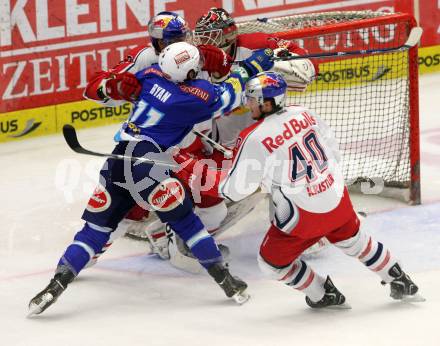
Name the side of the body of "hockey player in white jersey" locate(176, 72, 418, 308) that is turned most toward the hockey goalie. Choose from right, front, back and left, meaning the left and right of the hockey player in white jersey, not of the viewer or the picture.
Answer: front

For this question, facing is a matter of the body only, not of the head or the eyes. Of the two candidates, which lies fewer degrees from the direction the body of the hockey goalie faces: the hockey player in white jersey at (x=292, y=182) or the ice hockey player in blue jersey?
the ice hockey player in blue jersey

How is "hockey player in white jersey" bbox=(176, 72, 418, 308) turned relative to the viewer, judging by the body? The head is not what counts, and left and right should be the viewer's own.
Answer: facing away from the viewer and to the left of the viewer

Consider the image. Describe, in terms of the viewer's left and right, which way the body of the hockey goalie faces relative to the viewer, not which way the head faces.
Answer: facing the viewer and to the left of the viewer

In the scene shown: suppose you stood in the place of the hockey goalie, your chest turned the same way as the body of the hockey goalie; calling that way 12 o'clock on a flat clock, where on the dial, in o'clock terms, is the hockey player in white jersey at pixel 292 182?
The hockey player in white jersey is roughly at 10 o'clock from the hockey goalie.

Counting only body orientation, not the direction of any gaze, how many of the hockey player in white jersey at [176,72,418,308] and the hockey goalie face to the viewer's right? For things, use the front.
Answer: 0

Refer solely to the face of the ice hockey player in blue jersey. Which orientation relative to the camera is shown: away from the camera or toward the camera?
away from the camera
